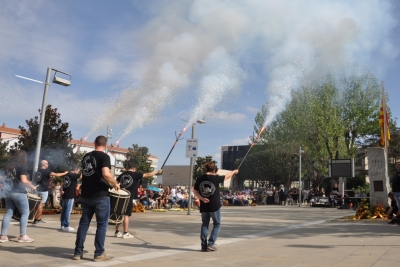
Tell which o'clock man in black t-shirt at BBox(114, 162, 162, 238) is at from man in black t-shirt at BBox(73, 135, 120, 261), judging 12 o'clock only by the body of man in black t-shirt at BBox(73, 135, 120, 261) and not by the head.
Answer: man in black t-shirt at BBox(114, 162, 162, 238) is roughly at 11 o'clock from man in black t-shirt at BBox(73, 135, 120, 261).

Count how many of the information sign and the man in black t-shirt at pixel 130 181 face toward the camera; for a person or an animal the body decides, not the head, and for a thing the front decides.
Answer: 1

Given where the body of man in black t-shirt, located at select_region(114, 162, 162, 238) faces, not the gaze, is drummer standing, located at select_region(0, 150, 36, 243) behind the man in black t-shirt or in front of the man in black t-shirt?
behind

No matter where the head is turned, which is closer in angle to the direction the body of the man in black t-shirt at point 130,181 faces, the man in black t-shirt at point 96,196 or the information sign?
the information sign

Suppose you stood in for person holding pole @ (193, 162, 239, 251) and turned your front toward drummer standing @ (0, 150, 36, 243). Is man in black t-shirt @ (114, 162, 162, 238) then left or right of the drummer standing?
right

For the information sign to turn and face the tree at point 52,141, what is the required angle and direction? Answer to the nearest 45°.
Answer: approximately 90° to its right

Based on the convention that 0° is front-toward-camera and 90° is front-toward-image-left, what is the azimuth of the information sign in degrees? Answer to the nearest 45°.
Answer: approximately 0°

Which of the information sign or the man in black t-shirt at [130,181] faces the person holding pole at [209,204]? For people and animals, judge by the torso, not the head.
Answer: the information sign
